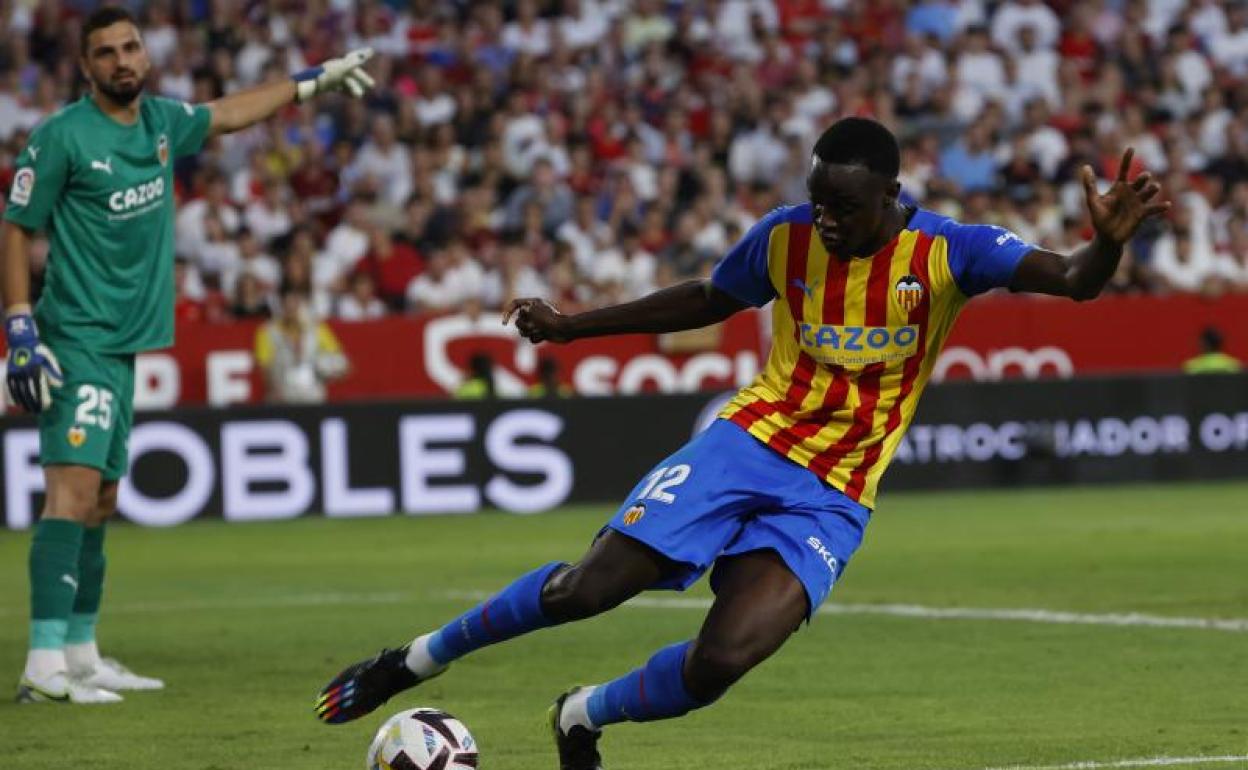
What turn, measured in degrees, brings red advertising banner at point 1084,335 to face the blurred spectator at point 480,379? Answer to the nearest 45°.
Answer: approximately 45° to its right

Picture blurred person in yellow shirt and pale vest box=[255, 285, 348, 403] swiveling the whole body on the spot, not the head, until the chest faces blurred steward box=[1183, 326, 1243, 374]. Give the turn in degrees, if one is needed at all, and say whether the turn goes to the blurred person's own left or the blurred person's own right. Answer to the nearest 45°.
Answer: approximately 90° to the blurred person's own left

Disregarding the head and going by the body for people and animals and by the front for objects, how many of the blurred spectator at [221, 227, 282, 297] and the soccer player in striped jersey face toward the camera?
2

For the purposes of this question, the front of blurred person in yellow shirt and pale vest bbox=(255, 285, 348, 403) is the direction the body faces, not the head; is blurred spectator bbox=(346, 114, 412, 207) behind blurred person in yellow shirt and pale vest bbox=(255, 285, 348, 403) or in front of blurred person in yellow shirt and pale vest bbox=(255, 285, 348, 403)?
behind

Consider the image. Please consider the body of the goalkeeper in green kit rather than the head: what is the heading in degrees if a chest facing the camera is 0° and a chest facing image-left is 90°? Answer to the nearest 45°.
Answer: approximately 315°

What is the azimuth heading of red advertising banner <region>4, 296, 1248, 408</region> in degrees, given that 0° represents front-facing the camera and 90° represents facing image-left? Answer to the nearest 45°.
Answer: approximately 0°

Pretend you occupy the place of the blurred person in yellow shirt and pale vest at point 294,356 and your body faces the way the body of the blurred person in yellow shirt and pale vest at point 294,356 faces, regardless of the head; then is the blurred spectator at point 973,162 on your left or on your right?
on your left

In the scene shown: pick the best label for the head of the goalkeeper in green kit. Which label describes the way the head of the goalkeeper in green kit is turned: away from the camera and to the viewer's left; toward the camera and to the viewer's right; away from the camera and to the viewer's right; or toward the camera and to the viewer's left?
toward the camera and to the viewer's right

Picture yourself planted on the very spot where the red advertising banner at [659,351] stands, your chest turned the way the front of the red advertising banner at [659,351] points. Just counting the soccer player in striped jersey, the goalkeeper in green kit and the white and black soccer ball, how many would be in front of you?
3
